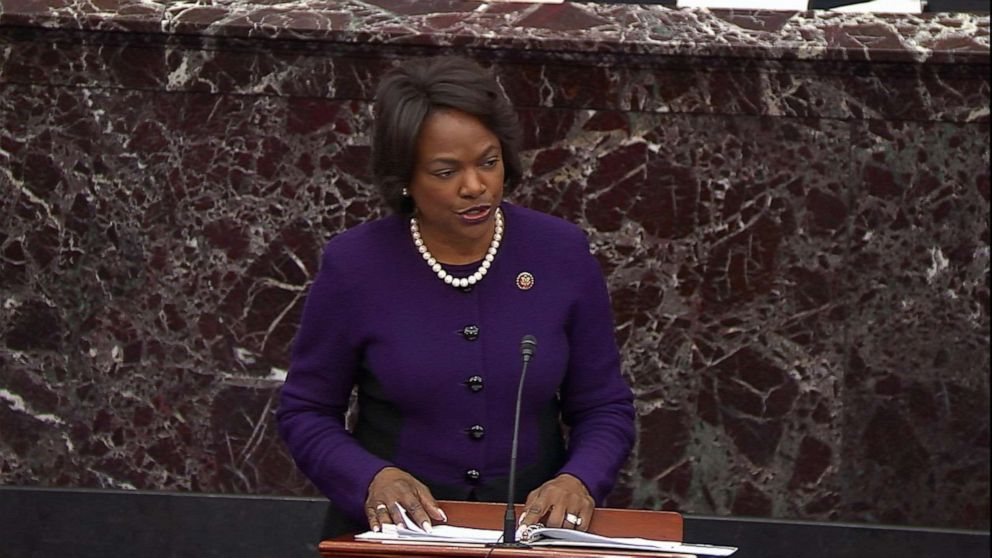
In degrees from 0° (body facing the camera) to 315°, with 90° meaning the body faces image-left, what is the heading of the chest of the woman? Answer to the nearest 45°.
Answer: approximately 0°

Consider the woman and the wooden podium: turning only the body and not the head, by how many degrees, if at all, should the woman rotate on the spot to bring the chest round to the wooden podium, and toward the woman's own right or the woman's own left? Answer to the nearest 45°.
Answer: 0° — they already face it
